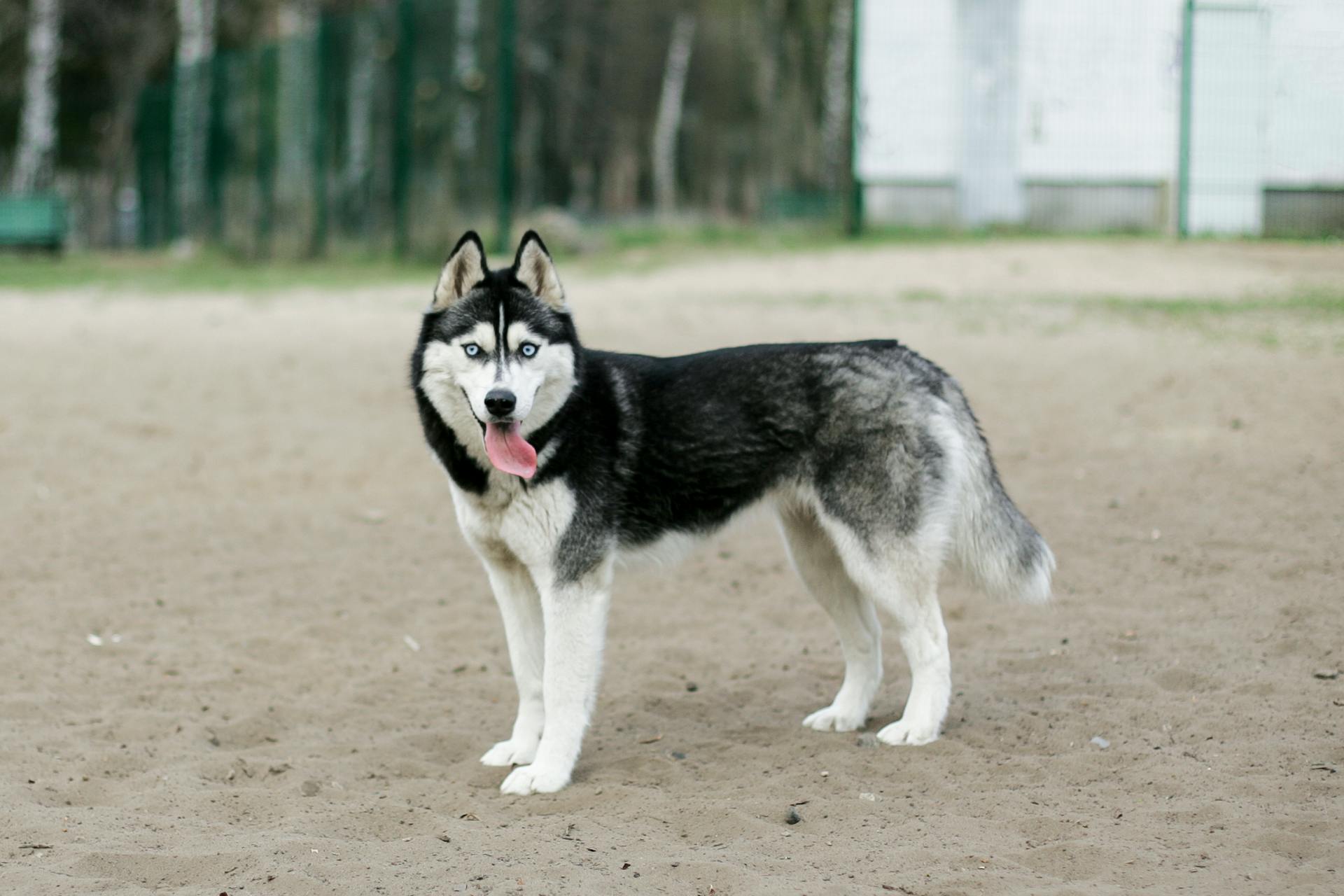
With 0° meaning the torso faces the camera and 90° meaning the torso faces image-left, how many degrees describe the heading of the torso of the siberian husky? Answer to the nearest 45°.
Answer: approximately 45°

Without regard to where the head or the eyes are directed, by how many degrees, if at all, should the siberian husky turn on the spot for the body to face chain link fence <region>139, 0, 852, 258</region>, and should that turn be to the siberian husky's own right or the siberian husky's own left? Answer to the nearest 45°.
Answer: approximately 135° to the siberian husky's own right

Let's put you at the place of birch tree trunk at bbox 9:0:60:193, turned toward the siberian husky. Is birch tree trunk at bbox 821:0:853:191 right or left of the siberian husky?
left

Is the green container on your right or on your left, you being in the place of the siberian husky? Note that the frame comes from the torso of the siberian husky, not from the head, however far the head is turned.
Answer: on your right

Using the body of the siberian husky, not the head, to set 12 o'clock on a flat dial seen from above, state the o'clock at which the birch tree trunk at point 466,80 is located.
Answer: The birch tree trunk is roughly at 4 o'clock from the siberian husky.

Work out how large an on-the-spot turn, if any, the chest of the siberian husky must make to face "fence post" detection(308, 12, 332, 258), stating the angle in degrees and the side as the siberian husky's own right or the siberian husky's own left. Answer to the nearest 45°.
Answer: approximately 135° to the siberian husky's own right

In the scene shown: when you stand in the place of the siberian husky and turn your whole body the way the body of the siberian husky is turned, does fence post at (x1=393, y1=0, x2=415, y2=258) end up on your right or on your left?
on your right
